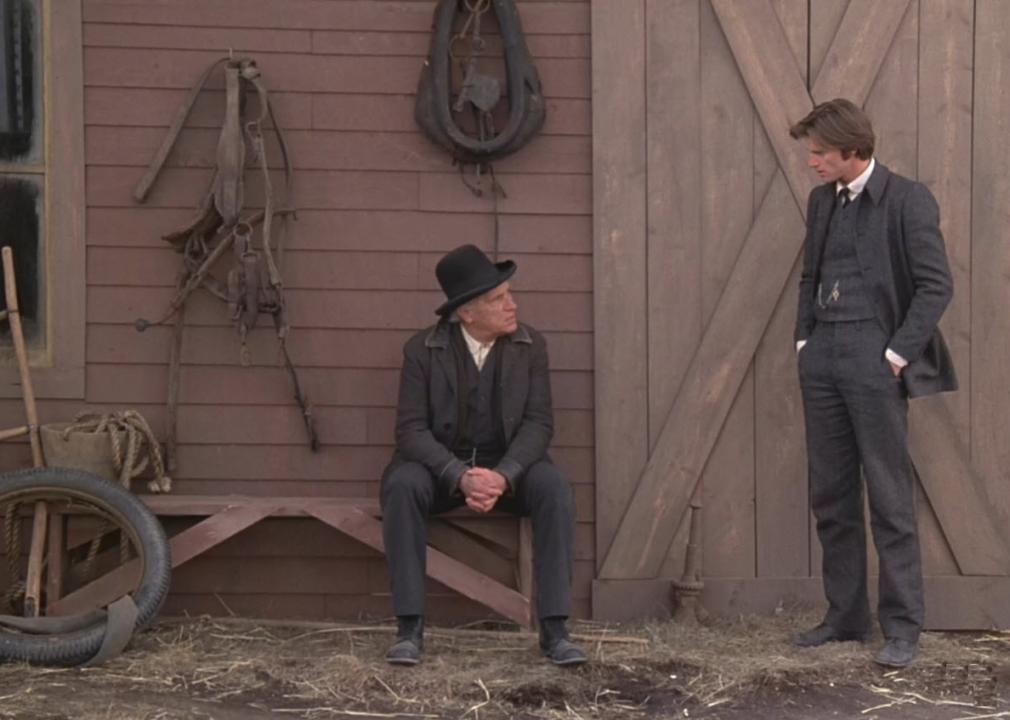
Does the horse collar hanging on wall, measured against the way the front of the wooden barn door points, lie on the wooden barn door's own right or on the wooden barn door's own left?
on the wooden barn door's own right

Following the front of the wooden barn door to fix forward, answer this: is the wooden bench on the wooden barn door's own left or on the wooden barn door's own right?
on the wooden barn door's own right

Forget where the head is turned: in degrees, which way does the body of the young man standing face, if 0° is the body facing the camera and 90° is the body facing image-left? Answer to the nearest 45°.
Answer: approximately 45°

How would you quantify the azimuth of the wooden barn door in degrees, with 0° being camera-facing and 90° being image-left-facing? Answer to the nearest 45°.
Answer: approximately 0°

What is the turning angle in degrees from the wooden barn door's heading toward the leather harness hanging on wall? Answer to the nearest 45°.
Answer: approximately 90° to its right

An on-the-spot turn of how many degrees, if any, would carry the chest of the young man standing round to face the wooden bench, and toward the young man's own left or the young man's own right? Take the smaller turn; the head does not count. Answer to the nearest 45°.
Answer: approximately 45° to the young man's own right

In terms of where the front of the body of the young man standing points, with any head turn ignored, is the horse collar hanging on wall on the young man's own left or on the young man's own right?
on the young man's own right
